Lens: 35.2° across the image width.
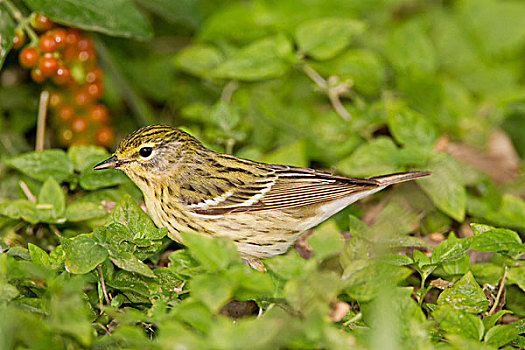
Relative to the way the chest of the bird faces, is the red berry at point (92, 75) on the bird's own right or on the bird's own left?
on the bird's own right

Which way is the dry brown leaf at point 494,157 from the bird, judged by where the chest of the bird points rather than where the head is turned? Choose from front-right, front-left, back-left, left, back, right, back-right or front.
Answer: back-right

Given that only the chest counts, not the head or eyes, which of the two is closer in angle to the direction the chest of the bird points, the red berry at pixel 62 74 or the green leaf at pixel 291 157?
the red berry

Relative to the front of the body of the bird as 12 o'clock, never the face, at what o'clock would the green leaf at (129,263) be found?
The green leaf is roughly at 10 o'clock from the bird.

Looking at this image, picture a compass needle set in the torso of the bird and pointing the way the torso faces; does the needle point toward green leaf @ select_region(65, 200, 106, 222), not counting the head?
yes

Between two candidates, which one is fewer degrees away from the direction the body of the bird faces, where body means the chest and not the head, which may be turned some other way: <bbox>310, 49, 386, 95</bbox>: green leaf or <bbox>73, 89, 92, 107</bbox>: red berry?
the red berry

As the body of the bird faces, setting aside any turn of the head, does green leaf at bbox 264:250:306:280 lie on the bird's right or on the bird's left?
on the bird's left

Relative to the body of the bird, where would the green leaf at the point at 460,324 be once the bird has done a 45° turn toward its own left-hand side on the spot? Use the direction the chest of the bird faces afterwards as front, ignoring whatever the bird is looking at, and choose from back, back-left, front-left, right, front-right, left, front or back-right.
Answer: left

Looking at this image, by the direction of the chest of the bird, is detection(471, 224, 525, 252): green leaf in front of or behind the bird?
behind

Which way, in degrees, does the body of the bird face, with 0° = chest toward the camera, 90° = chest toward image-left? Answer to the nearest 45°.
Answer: approximately 90°

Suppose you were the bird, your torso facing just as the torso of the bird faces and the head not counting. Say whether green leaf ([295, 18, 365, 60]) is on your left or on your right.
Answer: on your right
